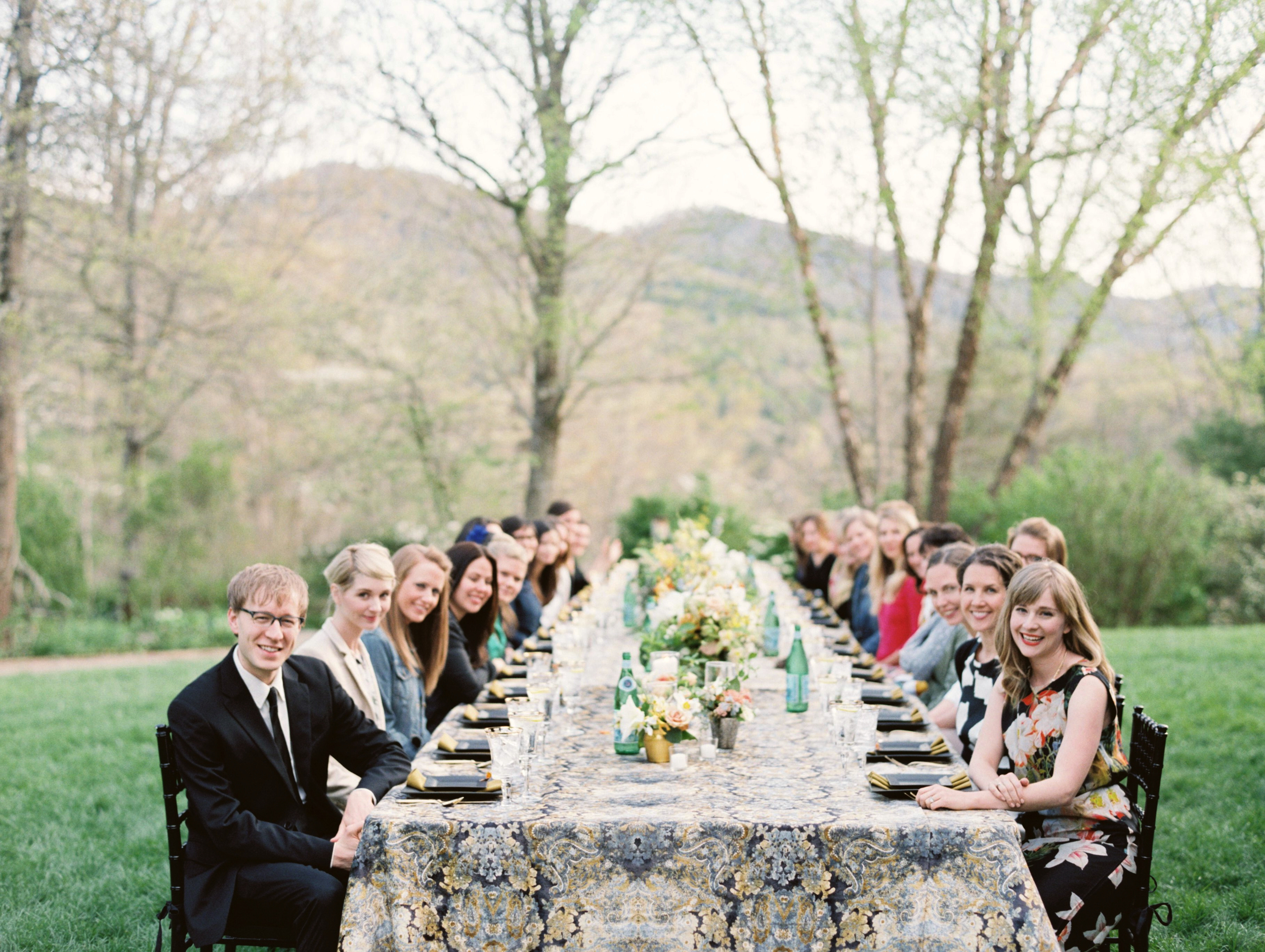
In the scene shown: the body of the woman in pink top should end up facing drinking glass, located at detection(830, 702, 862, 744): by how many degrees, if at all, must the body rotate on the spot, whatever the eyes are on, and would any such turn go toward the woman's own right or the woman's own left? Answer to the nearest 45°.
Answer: approximately 45° to the woman's own left

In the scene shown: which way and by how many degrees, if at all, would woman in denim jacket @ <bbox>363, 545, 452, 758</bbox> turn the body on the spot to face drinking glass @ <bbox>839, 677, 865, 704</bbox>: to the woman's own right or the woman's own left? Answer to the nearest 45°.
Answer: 0° — they already face it

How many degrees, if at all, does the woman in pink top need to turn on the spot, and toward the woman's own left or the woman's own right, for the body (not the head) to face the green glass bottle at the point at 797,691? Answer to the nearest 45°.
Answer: approximately 45° to the woman's own left

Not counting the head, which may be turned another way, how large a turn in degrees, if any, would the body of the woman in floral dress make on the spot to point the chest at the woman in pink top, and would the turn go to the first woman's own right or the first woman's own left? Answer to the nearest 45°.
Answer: approximately 135° to the first woman's own right

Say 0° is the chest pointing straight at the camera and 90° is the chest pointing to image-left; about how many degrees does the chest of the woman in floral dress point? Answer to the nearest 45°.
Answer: approximately 45°
